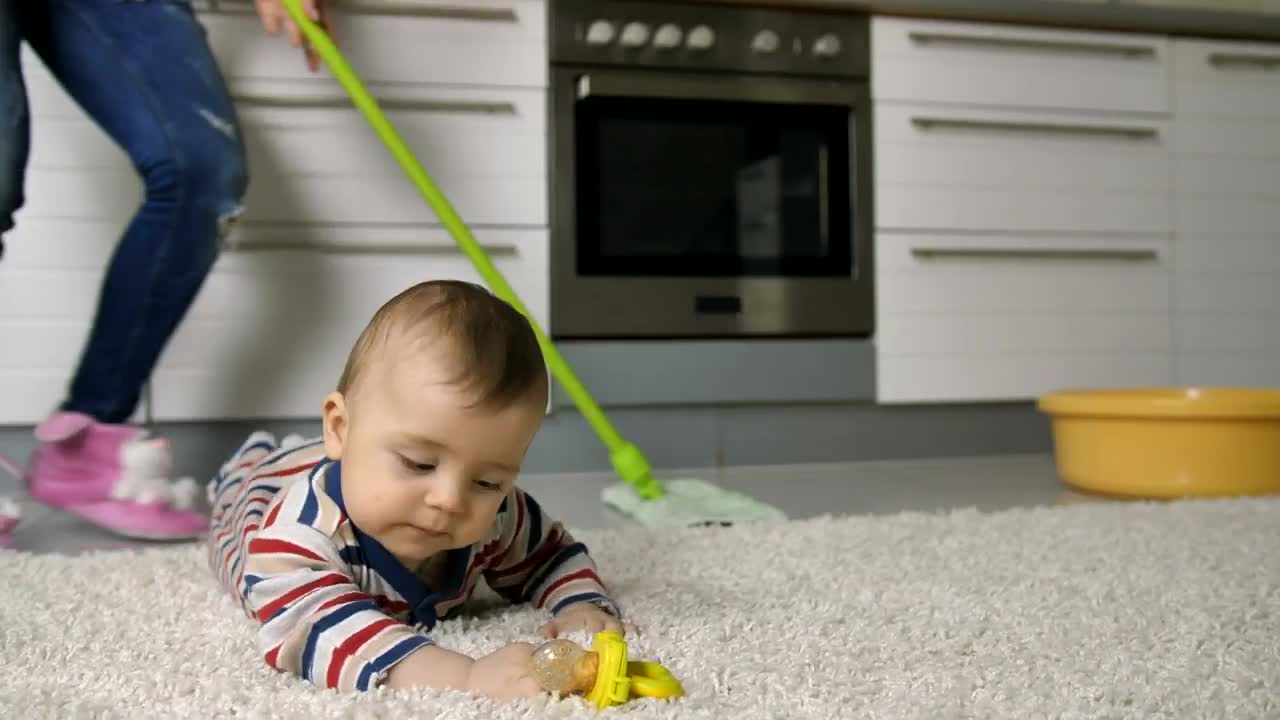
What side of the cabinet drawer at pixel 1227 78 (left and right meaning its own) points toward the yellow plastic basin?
front

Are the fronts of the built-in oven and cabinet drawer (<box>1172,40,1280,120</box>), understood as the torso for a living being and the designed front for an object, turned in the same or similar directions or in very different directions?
same or similar directions

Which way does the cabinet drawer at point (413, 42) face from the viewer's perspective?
toward the camera

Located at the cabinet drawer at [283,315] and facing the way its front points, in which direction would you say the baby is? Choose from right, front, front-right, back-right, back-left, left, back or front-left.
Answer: front

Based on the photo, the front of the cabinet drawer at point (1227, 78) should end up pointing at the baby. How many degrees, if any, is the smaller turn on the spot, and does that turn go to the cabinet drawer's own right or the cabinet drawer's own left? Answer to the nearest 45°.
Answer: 0° — it already faces them

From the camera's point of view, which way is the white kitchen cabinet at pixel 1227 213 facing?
toward the camera

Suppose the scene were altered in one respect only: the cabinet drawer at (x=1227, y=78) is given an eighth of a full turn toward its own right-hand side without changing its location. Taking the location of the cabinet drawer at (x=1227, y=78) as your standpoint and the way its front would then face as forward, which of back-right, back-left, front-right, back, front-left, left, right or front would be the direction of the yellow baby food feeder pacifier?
front-left

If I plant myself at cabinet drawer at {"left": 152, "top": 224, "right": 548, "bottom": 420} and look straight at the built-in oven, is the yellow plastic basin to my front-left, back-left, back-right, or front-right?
front-right

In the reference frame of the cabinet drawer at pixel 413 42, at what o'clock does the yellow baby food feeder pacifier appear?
The yellow baby food feeder pacifier is roughly at 12 o'clock from the cabinet drawer.

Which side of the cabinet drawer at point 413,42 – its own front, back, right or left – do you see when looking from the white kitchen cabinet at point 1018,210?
left
